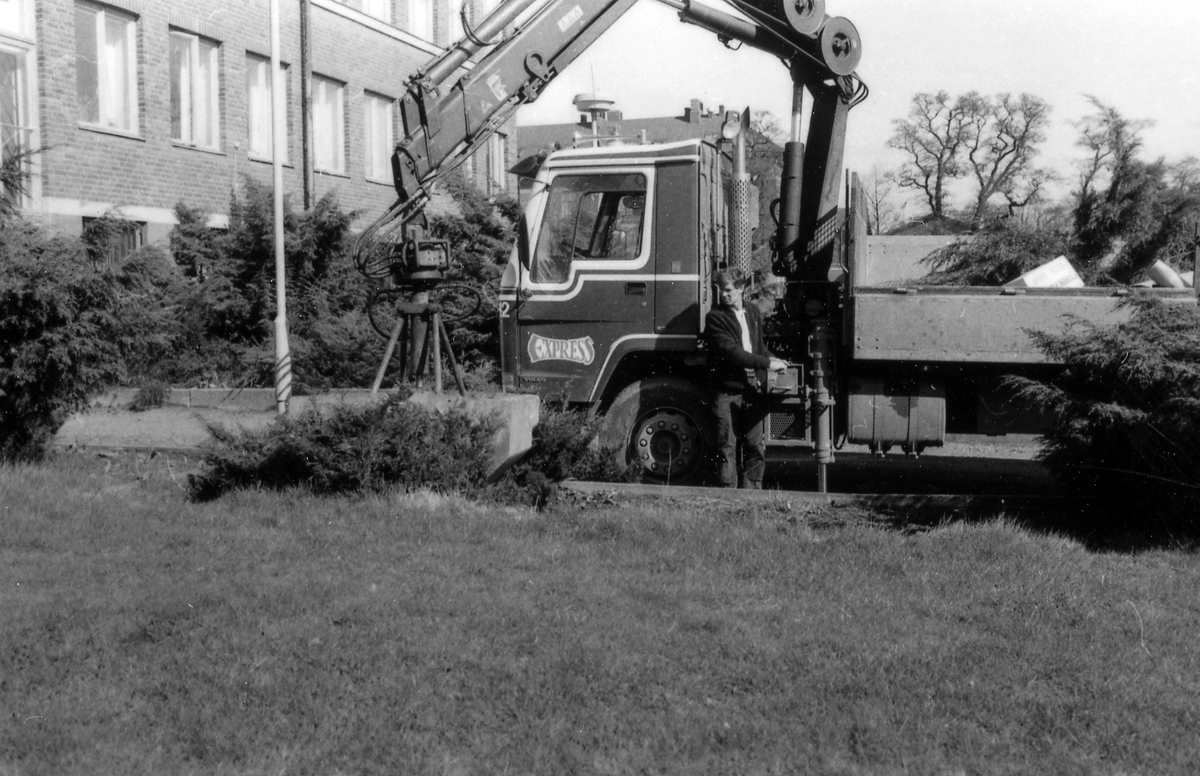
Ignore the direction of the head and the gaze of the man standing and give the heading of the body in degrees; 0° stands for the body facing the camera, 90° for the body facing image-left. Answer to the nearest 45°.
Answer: approximately 315°

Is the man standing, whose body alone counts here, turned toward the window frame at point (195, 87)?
no

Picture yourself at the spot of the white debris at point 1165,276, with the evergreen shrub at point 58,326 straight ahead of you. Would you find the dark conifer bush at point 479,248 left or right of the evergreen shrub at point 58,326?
right

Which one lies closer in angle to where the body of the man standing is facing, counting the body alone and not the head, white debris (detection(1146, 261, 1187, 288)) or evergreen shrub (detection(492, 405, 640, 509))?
the white debris

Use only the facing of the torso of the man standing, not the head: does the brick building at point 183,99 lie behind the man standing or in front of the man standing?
behind

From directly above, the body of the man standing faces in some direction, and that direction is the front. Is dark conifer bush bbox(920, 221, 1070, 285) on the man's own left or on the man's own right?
on the man's own left

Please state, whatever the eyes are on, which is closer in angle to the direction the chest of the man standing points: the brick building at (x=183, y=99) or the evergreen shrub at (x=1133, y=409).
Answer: the evergreen shrub

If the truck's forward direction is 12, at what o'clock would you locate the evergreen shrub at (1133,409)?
The evergreen shrub is roughly at 7 o'clock from the truck.

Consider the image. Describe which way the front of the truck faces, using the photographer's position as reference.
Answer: facing to the left of the viewer

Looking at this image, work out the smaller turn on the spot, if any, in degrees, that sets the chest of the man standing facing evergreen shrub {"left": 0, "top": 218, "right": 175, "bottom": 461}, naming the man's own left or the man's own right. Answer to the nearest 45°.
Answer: approximately 135° to the man's own right
